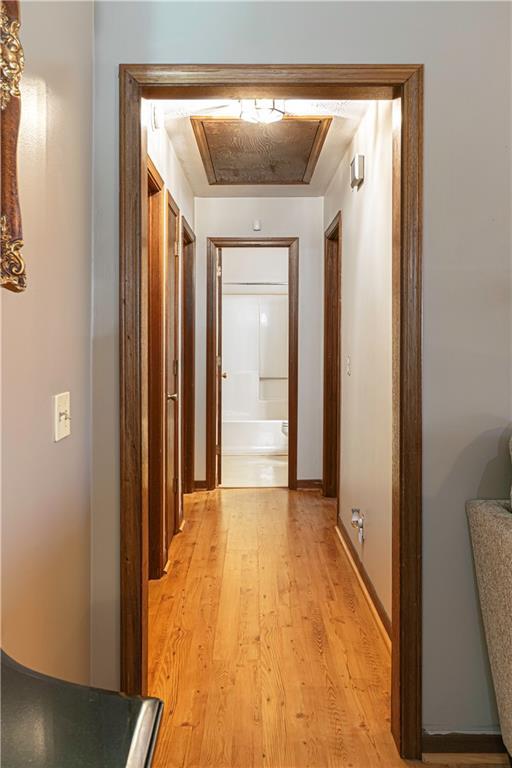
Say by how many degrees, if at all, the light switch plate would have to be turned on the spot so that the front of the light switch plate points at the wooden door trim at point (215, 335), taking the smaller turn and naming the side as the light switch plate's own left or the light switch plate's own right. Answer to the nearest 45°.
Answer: approximately 135° to the light switch plate's own left

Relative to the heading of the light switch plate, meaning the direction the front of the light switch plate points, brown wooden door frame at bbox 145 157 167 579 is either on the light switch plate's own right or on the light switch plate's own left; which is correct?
on the light switch plate's own left

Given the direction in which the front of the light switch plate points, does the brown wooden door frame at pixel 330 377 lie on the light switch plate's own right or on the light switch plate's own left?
on the light switch plate's own left

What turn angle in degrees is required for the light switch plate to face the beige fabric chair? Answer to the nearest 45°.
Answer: approximately 45° to its left

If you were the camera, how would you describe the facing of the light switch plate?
facing the viewer and to the right of the viewer

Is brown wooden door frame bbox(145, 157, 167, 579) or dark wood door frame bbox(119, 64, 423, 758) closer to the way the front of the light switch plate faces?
the dark wood door frame

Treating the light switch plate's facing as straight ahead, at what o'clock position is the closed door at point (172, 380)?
The closed door is roughly at 8 o'clock from the light switch plate.

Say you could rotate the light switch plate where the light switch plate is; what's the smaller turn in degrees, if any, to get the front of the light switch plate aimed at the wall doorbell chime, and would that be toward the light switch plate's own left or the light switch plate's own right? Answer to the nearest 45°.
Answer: approximately 90° to the light switch plate's own left

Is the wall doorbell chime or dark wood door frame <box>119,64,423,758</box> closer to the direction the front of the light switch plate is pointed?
the dark wood door frame
